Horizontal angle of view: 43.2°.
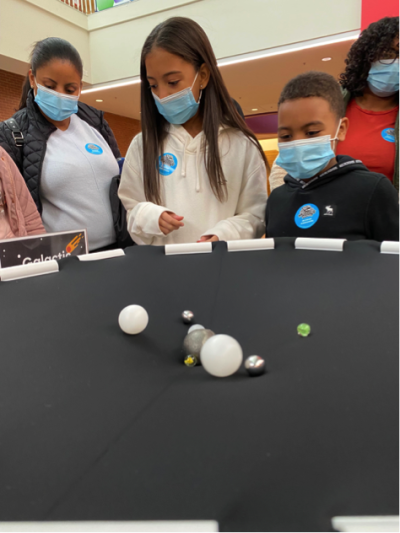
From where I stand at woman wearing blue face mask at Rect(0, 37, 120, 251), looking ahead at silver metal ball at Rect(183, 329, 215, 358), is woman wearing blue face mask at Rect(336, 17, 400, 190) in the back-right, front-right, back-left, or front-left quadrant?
front-left

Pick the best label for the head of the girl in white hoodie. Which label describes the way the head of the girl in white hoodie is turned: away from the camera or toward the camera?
toward the camera

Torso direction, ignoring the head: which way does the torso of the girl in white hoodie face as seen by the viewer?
toward the camera

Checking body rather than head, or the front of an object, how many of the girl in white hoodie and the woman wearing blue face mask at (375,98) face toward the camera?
2

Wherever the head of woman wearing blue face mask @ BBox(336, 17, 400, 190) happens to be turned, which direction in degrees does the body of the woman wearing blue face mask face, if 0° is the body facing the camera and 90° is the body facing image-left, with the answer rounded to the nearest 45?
approximately 0°

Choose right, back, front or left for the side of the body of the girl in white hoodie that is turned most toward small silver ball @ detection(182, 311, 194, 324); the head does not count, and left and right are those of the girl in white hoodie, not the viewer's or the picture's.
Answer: front

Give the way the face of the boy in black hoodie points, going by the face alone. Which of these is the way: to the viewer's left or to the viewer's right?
to the viewer's left

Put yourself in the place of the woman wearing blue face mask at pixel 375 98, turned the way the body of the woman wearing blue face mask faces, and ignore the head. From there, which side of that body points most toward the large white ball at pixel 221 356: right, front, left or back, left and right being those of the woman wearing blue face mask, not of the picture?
front
